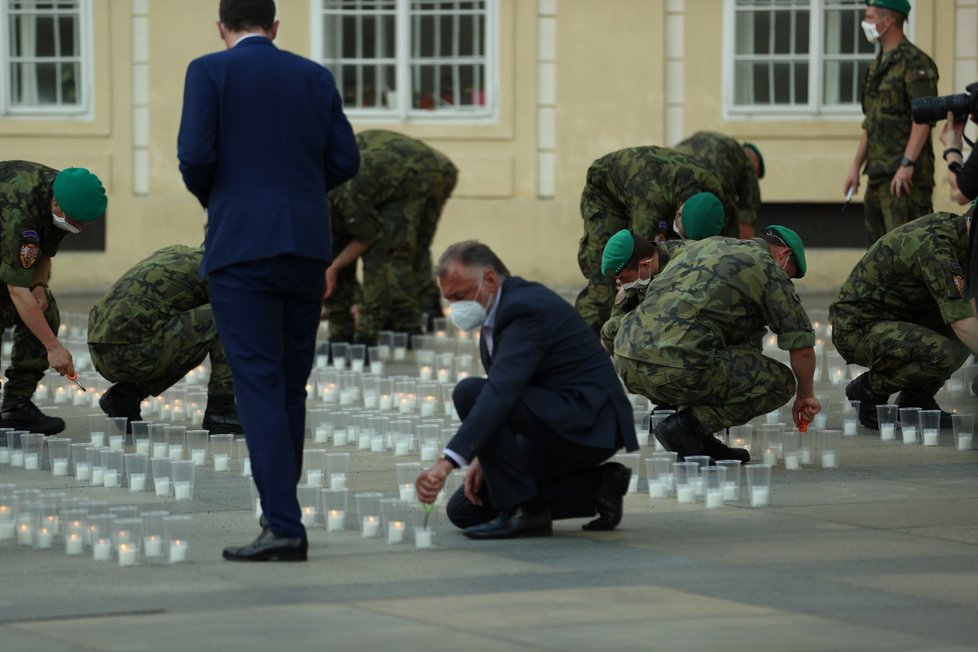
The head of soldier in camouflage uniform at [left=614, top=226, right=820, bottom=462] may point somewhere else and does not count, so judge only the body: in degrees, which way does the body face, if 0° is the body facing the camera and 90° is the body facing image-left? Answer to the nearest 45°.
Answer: approximately 225°

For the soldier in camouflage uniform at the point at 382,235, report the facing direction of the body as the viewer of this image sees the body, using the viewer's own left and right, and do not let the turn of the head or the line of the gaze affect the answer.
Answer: facing to the left of the viewer

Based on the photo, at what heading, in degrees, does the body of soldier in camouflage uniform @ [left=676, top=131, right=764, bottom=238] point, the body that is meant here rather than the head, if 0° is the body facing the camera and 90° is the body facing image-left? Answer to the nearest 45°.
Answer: approximately 270°

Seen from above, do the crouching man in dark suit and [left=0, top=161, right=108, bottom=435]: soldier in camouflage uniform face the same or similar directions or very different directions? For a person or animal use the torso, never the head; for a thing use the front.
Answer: very different directions

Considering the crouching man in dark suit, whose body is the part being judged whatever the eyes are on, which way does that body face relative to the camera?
to the viewer's left

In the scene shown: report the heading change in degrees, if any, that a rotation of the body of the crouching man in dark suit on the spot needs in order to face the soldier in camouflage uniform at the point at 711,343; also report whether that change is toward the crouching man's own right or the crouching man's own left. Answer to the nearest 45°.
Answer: approximately 135° to the crouching man's own right

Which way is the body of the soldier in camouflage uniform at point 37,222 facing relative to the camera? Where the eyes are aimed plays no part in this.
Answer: to the viewer's right

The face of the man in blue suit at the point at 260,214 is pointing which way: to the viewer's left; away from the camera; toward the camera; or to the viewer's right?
away from the camera

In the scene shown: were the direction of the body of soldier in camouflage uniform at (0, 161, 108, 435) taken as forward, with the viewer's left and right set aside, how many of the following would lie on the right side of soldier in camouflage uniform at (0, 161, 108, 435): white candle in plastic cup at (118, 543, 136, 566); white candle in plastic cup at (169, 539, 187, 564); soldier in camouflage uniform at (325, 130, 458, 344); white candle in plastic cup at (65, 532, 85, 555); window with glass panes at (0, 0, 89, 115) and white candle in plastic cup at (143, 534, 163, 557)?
4

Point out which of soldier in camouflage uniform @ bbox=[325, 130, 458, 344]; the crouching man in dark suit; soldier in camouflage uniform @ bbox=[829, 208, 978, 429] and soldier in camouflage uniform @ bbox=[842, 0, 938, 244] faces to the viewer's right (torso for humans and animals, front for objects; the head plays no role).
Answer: soldier in camouflage uniform @ bbox=[829, 208, 978, 429]

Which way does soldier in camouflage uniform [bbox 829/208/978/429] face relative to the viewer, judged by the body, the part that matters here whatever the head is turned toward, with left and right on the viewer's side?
facing to the right of the viewer

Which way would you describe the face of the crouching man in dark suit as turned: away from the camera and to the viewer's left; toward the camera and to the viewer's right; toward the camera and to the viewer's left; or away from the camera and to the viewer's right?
toward the camera and to the viewer's left
